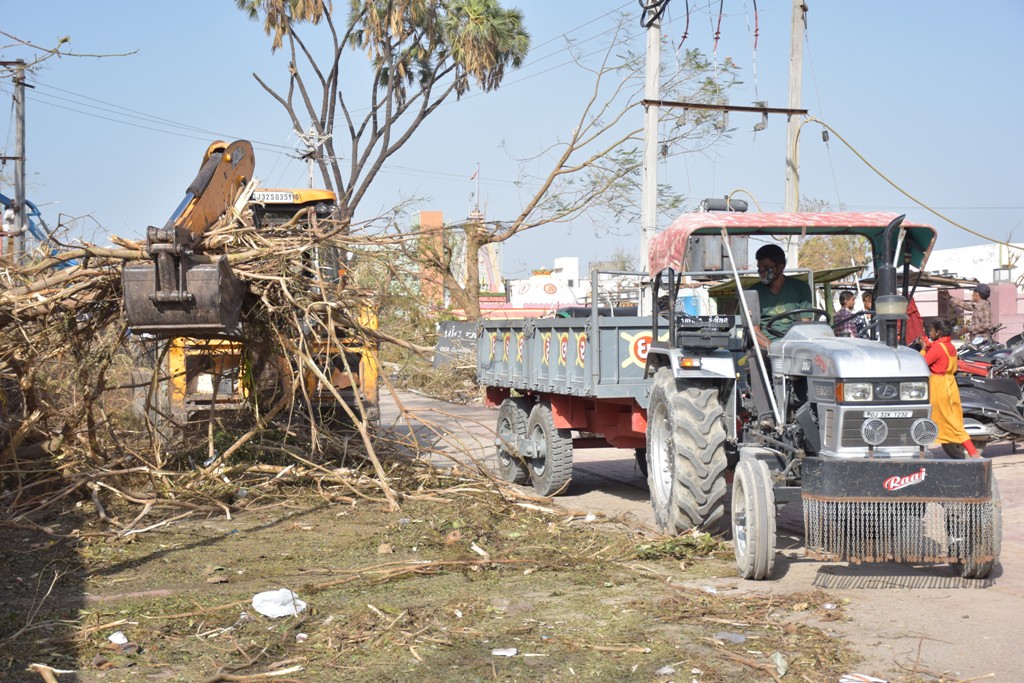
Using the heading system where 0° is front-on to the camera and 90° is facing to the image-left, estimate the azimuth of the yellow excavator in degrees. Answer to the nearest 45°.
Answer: approximately 180°

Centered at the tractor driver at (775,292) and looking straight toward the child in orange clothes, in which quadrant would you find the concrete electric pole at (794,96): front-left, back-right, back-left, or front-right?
front-left

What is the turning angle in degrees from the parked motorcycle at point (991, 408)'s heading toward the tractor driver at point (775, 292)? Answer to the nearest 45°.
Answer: approximately 90° to its right

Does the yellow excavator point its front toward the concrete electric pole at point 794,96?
no

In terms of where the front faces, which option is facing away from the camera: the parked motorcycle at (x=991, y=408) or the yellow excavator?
the yellow excavator

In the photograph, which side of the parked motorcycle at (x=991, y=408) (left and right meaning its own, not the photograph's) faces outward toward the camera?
right

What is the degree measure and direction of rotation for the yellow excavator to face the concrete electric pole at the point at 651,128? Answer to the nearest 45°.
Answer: approximately 45° to its right

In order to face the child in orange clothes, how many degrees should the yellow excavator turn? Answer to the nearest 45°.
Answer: approximately 90° to its right

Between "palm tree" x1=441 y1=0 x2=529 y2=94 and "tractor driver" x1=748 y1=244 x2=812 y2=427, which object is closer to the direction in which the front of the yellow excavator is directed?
the palm tree

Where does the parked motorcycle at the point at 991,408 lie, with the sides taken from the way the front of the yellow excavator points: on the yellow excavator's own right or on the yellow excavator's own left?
on the yellow excavator's own right

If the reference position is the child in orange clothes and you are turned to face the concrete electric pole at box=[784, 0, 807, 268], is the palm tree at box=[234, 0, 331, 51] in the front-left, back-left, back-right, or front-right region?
front-left

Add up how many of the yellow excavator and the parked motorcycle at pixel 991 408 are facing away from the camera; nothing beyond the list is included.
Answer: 1

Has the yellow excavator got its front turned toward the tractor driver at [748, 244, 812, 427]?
no
